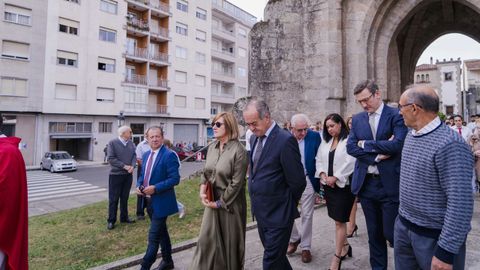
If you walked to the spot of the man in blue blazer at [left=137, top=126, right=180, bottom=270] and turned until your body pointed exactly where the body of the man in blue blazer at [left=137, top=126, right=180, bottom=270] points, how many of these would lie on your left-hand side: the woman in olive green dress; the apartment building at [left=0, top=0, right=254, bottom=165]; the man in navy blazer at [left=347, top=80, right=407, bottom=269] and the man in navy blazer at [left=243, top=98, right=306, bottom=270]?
3

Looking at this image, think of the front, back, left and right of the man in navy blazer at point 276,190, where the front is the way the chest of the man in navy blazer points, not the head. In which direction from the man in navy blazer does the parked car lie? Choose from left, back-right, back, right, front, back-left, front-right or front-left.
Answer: right

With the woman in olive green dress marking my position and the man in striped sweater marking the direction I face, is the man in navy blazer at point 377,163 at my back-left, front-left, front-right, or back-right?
front-left

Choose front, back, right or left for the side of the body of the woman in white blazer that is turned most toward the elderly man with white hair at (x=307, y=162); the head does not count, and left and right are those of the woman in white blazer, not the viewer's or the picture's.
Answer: right

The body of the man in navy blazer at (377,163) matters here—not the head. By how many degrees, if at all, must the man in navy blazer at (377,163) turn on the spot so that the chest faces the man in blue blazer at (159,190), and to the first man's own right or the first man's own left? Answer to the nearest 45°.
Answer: approximately 45° to the first man's own right

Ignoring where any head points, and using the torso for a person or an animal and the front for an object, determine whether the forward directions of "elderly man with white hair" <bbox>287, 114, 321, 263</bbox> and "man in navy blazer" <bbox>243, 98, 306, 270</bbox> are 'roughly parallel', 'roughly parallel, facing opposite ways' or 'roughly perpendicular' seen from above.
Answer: roughly parallel

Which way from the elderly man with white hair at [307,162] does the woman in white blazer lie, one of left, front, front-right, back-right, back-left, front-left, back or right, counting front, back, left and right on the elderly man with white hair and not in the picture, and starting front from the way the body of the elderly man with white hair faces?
left

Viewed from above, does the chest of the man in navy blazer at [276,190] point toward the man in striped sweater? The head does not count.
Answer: no

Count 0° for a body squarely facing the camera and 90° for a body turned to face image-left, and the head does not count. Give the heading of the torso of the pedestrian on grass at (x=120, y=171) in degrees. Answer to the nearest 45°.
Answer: approximately 315°

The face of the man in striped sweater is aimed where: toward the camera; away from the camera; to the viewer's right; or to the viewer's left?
to the viewer's left

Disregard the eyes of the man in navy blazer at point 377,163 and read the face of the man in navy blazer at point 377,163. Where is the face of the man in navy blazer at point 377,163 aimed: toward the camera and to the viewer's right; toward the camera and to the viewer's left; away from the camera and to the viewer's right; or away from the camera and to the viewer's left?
toward the camera and to the viewer's left

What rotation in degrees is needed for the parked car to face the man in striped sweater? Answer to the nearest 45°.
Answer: approximately 45° to its right

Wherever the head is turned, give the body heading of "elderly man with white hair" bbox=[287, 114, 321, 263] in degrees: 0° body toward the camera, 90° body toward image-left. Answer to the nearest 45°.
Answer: approximately 45°

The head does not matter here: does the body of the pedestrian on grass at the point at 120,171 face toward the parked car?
no

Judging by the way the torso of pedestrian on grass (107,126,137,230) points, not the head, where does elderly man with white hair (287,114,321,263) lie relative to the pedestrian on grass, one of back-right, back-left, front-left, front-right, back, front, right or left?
front

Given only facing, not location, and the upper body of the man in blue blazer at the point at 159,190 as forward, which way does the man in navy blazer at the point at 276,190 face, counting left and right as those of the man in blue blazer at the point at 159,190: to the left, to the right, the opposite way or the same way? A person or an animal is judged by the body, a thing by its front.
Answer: the same way
